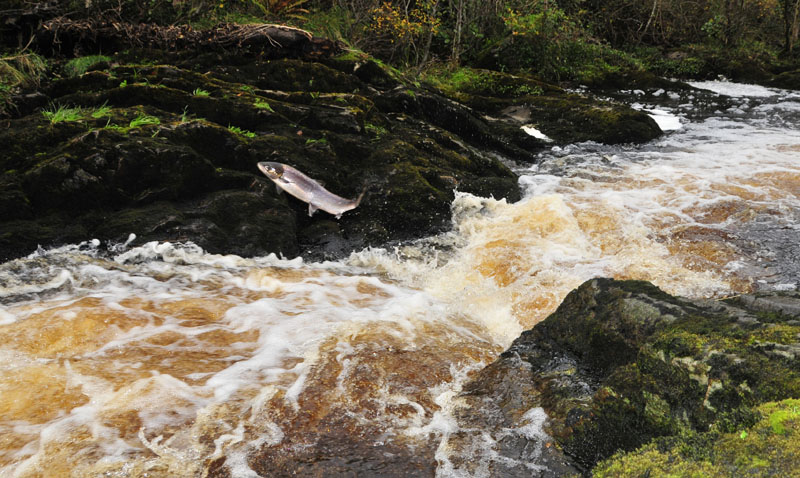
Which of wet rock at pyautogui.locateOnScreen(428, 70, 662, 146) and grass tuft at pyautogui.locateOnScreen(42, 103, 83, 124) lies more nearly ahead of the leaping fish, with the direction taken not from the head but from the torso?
the grass tuft

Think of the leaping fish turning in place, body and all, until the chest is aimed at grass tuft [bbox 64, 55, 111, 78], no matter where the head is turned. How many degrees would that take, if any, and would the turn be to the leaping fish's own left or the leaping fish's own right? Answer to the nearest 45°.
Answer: approximately 45° to the leaping fish's own right

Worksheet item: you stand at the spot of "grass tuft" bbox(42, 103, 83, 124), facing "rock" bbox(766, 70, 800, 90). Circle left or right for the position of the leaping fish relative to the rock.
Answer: right

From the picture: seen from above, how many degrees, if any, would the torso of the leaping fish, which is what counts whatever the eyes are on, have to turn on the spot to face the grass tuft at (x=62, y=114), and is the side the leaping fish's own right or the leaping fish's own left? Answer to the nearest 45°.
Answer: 0° — it already faces it

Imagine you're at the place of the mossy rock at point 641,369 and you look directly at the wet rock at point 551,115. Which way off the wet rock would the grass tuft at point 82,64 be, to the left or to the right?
left

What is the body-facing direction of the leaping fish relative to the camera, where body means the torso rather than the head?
to the viewer's left

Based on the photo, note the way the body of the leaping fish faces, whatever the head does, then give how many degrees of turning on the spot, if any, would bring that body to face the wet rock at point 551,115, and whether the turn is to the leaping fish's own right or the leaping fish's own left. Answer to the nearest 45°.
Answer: approximately 135° to the leaping fish's own right
